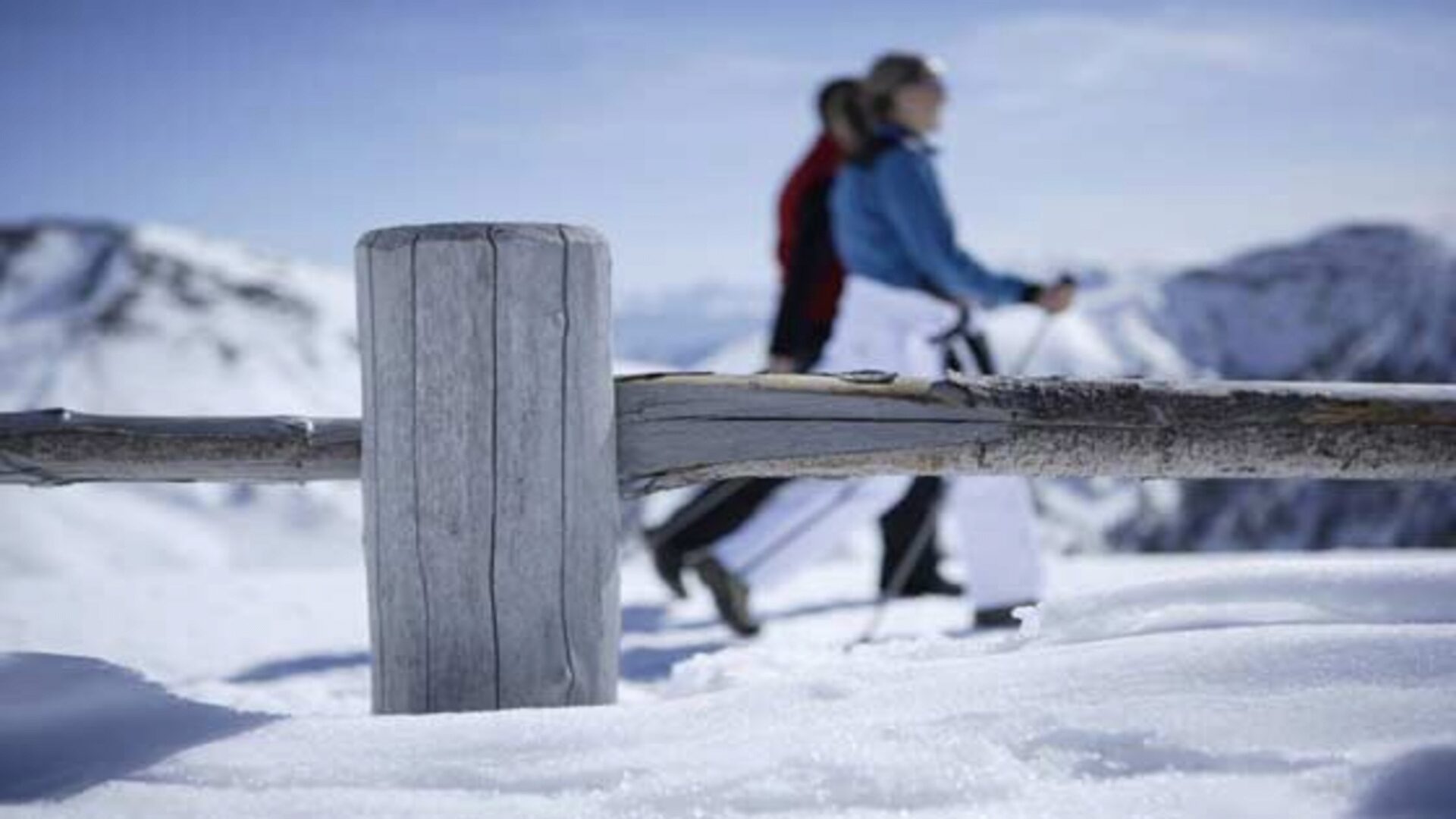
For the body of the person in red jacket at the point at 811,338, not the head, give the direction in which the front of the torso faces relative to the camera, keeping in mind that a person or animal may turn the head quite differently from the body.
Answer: to the viewer's right

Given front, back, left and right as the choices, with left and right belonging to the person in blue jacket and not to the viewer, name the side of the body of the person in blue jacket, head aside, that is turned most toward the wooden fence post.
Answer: right

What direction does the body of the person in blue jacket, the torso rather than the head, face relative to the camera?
to the viewer's right

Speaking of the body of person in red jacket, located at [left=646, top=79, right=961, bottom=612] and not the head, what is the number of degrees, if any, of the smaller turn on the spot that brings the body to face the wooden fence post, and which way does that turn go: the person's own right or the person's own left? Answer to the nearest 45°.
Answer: approximately 90° to the person's own right
